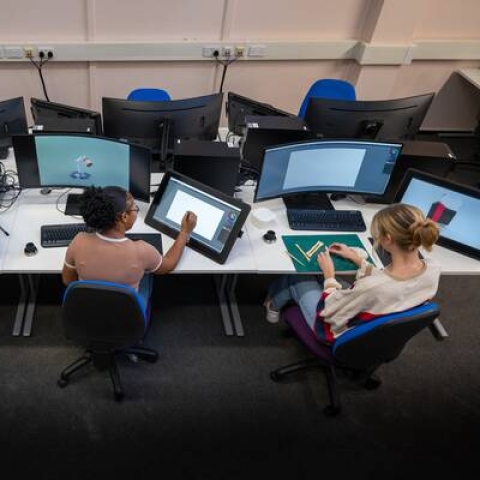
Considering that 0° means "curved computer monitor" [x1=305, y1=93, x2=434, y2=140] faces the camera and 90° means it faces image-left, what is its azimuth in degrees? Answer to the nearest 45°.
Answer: approximately 180°

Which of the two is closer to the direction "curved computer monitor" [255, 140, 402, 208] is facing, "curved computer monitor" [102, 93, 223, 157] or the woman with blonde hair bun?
the woman with blonde hair bun

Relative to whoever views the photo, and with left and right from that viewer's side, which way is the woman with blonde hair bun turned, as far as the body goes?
facing away from the viewer and to the left of the viewer

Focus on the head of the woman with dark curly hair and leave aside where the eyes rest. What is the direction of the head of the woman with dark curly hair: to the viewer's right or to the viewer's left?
to the viewer's right

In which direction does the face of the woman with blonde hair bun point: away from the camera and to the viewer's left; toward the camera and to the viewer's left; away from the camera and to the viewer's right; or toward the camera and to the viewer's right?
away from the camera and to the viewer's left

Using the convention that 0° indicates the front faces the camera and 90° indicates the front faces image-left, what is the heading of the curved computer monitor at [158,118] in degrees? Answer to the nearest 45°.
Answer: approximately 180°

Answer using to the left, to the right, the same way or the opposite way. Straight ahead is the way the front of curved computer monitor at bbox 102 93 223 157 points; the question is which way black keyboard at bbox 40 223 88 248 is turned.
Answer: the opposite way

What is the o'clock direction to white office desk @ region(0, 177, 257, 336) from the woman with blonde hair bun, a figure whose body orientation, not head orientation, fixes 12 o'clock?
The white office desk is roughly at 10 o'clock from the woman with blonde hair bun.

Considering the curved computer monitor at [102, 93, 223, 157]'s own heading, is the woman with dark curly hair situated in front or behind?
behind

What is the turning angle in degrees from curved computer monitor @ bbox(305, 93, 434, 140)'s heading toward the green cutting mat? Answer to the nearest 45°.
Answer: approximately 180°
